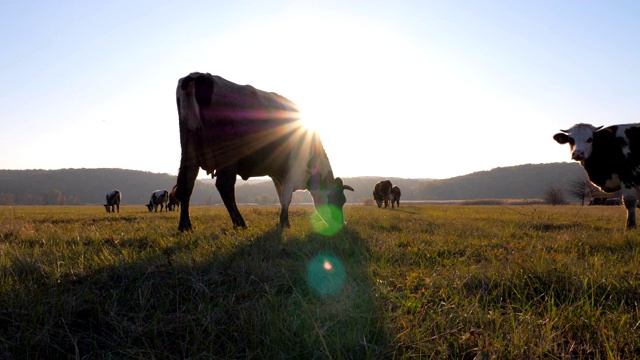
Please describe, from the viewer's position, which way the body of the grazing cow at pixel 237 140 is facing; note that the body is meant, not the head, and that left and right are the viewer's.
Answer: facing away from the viewer and to the right of the viewer

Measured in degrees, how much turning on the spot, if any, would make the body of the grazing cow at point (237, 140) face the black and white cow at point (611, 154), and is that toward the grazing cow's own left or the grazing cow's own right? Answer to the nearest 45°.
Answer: approximately 45° to the grazing cow's own right

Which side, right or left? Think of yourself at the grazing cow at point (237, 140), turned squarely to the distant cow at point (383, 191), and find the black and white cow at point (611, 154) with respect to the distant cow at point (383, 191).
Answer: right
